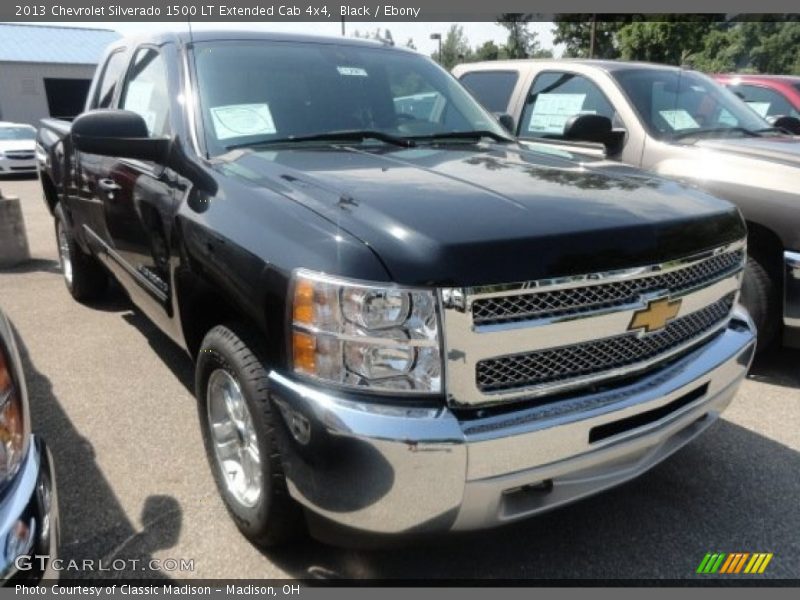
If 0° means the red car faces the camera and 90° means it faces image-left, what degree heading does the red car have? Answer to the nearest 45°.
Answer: approximately 315°

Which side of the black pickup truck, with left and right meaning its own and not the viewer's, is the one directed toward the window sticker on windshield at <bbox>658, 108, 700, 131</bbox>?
left

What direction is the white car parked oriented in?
toward the camera

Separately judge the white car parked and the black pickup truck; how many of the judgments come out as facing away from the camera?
0

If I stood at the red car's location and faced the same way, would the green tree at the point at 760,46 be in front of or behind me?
behind

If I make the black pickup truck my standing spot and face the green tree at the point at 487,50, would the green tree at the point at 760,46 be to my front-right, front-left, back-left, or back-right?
front-right

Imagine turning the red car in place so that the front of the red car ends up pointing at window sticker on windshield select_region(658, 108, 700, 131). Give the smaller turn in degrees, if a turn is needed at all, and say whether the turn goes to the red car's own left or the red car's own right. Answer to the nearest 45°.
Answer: approximately 45° to the red car's own right

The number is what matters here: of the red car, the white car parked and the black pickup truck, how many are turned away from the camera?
0

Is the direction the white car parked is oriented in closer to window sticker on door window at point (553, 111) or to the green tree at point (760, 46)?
the window sticker on door window
